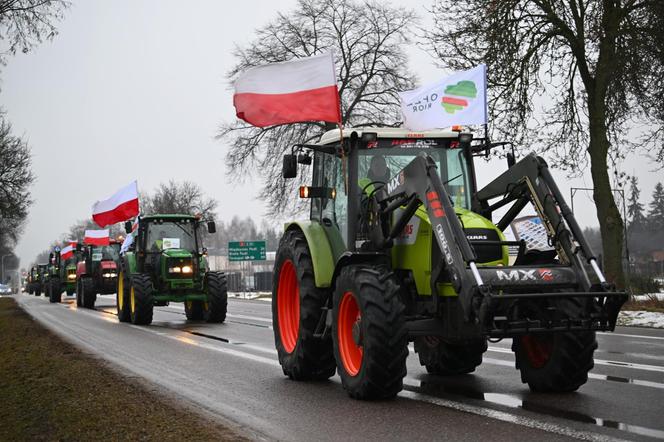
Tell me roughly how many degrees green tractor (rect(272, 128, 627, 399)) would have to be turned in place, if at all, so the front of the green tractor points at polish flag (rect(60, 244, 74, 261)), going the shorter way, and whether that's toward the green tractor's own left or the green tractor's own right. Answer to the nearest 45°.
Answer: approximately 180°

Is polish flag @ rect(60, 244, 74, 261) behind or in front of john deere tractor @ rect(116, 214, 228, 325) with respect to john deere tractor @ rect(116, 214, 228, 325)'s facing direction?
behind

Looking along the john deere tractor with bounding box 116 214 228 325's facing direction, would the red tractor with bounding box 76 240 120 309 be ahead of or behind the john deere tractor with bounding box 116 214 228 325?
behind

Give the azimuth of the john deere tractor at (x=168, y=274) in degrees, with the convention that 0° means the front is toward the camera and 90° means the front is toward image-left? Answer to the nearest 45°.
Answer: approximately 0°

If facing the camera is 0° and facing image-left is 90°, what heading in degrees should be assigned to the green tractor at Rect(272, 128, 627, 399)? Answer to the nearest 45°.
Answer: approximately 315°

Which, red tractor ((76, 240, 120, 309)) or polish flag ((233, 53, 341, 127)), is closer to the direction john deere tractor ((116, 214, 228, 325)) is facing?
the polish flag
